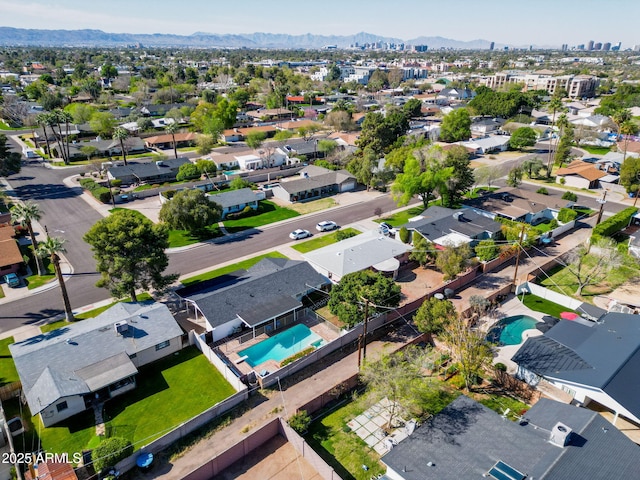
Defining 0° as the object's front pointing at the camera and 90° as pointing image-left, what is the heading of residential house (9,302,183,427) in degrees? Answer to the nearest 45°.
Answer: approximately 135°

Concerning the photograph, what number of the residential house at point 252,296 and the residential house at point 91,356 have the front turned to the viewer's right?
0

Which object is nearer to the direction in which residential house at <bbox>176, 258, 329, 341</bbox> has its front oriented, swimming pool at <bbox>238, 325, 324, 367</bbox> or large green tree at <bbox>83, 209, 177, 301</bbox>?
the large green tree

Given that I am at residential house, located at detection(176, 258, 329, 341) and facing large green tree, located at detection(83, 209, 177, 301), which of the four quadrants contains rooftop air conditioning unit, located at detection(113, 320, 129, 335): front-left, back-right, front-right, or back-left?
front-left

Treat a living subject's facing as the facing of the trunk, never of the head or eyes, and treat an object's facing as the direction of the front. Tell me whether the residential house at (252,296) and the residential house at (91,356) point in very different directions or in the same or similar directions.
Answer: same or similar directions

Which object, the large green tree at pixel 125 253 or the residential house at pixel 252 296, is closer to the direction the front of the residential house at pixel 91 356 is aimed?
the large green tree

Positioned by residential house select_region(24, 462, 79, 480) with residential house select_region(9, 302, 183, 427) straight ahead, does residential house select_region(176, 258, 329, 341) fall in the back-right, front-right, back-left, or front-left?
front-right

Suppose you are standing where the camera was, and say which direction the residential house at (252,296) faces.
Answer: facing away from the viewer and to the left of the viewer

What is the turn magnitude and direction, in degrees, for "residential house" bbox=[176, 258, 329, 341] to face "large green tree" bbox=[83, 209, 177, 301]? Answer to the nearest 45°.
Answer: approximately 45° to its left

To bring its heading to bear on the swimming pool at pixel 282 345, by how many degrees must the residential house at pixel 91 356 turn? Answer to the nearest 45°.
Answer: approximately 135° to its right

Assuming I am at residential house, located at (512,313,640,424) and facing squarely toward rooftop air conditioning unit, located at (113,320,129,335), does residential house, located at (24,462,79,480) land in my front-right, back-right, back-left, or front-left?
front-left

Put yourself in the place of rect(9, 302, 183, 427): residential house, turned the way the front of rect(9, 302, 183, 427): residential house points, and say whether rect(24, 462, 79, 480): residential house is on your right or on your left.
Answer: on your left

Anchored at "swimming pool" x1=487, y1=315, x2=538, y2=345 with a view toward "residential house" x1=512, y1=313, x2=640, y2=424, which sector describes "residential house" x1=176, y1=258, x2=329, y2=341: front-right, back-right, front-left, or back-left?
back-right

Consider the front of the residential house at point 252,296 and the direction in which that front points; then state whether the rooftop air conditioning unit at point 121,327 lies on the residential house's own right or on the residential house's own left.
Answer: on the residential house's own left
